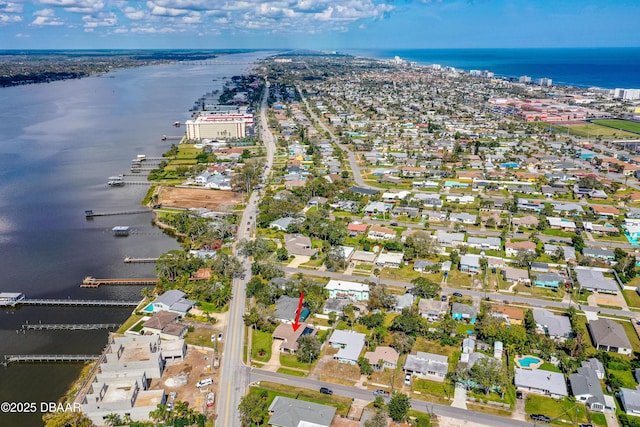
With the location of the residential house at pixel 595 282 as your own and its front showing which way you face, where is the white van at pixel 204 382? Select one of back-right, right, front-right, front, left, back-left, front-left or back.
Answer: front-right

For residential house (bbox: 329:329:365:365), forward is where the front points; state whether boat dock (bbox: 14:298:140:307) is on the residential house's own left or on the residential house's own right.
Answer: on the residential house's own right

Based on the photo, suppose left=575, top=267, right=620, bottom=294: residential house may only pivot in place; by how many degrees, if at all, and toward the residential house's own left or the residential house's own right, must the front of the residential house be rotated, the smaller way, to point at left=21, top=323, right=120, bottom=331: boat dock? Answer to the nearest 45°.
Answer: approximately 45° to the residential house's own right

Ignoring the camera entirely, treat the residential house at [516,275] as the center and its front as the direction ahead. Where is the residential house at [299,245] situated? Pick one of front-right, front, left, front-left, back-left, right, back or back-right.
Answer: right

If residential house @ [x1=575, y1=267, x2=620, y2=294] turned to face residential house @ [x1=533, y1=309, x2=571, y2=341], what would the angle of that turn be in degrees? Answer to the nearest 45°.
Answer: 0° — it already faces it

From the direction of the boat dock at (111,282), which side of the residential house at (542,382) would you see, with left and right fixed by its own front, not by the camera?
right

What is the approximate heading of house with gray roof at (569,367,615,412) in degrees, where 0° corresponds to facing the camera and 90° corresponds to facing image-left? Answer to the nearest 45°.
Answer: approximately 0°

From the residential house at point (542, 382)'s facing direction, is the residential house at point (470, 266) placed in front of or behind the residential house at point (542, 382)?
behind

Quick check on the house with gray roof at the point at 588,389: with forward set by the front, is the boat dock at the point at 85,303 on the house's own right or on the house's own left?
on the house's own right

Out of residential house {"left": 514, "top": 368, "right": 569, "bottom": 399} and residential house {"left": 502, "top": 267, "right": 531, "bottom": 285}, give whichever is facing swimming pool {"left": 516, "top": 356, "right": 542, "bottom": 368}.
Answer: residential house {"left": 502, "top": 267, "right": 531, "bottom": 285}

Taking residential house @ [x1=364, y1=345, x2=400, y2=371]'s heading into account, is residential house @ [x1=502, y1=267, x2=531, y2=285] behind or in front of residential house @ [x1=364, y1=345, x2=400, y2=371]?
behind

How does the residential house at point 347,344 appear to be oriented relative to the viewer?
toward the camera

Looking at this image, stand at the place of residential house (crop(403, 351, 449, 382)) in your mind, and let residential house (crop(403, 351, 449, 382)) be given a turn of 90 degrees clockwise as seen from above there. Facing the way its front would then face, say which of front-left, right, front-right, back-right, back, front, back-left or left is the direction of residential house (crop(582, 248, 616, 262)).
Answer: back-right

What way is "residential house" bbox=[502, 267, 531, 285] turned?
toward the camera

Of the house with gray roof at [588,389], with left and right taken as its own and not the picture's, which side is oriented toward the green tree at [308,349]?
right

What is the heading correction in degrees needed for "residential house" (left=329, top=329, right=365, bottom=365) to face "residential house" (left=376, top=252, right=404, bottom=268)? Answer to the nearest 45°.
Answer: approximately 180°

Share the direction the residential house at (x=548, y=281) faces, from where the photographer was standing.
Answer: facing the viewer

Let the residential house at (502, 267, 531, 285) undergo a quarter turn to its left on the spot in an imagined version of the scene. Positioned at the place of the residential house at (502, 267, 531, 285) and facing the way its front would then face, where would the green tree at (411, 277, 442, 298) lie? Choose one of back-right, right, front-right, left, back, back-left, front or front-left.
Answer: back-right
